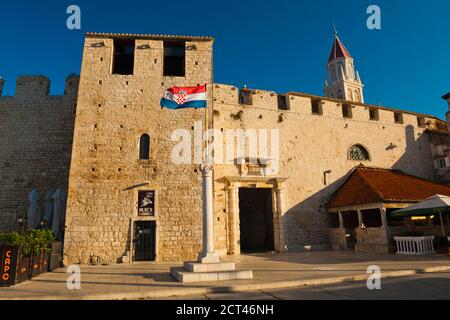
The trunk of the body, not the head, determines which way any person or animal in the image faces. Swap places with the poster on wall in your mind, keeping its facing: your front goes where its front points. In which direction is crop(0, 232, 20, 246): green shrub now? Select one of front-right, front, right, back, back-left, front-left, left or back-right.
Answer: front-right

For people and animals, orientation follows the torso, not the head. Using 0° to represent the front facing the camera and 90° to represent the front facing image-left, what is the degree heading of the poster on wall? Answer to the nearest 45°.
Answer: approximately 0°

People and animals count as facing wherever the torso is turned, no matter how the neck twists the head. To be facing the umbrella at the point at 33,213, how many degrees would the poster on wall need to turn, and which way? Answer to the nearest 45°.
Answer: approximately 135° to its right

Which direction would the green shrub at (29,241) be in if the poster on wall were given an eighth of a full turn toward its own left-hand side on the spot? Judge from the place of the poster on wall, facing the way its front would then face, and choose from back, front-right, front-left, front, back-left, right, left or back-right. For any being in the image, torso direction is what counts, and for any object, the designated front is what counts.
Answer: right

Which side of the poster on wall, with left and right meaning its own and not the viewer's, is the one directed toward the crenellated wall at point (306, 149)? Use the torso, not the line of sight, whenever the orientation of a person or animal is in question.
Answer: left

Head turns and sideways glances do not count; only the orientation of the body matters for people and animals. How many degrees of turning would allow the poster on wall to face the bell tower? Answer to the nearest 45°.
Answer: approximately 135° to its left

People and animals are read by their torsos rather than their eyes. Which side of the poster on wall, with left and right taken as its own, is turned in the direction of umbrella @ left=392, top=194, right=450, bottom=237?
left

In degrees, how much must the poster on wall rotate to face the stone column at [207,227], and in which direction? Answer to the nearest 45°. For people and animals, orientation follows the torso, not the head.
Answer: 0° — it already faces it
